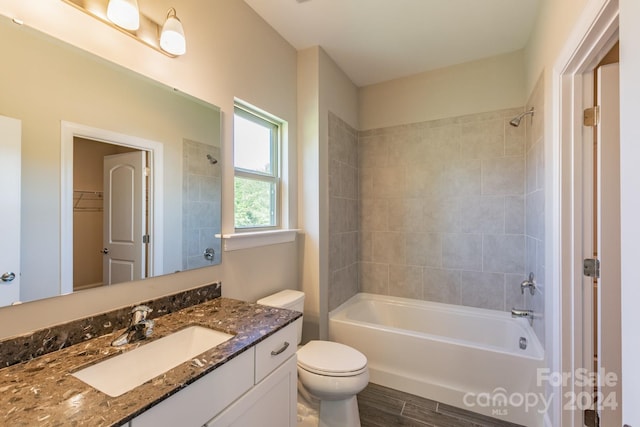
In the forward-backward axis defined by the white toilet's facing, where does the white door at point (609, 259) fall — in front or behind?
in front

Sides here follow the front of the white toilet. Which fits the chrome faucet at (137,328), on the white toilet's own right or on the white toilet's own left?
on the white toilet's own right

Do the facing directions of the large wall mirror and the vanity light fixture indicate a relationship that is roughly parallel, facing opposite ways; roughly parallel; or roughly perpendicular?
roughly parallel

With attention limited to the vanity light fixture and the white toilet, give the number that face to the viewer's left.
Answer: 0

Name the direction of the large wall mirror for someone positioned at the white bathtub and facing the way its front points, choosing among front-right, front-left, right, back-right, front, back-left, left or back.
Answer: front-right

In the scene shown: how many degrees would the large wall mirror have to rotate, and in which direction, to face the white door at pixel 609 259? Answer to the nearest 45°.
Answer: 0° — it already faces it

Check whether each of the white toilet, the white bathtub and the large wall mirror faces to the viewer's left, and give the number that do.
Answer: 0

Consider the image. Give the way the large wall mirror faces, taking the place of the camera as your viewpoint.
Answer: facing the viewer and to the right of the viewer

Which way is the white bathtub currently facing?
toward the camera

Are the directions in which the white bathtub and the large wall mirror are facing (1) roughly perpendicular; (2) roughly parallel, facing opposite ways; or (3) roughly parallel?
roughly perpendicular

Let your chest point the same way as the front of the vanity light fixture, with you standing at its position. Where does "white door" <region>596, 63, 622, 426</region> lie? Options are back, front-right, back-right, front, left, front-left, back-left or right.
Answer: front

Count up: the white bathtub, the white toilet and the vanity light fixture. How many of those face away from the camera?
0

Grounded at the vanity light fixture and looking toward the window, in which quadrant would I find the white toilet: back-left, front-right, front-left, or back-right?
front-right

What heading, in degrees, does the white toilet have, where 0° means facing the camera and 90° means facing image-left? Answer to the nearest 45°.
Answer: approximately 315°

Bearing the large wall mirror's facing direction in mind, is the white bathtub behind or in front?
in front

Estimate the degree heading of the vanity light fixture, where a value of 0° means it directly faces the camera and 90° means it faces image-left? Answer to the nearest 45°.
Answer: approximately 315°

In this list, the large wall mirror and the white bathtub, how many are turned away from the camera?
0
